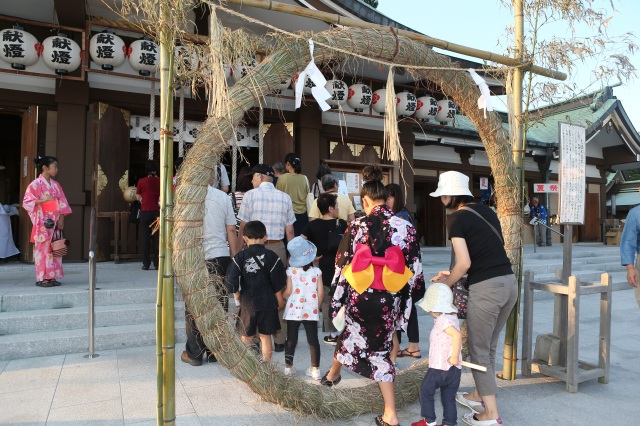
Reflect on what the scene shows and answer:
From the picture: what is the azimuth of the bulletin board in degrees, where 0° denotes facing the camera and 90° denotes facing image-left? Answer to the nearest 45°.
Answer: approximately 0°

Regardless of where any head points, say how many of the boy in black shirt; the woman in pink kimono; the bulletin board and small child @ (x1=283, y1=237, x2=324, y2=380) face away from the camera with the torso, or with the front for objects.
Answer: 2

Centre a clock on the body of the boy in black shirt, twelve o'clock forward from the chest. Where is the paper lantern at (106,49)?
The paper lantern is roughly at 11 o'clock from the boy in black shirt.

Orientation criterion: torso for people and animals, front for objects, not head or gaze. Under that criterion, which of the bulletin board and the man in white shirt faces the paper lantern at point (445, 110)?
the man in white shirt

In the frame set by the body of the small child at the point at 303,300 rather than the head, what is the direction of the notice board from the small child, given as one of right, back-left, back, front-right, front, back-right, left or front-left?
right

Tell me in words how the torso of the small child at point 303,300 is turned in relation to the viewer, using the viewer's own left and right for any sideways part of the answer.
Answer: facing away from the viewer

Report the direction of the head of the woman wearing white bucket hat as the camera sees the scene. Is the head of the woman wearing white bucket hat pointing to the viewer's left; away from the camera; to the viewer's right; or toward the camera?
to the viewer's left

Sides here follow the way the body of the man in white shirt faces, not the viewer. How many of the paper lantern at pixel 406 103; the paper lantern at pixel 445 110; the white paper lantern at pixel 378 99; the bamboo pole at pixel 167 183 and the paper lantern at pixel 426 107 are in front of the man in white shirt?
4

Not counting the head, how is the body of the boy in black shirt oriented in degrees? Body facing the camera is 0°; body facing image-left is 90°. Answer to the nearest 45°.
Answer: approximately 180°
